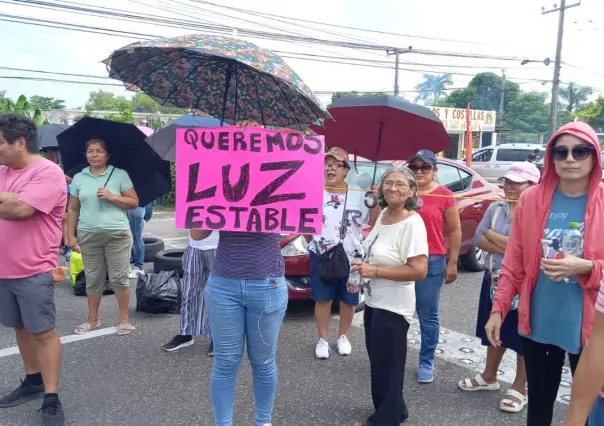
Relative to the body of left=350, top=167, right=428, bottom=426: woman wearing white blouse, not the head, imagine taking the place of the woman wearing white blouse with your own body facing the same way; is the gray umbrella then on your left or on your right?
on your right

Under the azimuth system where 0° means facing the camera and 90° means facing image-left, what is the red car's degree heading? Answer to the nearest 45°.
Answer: approximately 45°

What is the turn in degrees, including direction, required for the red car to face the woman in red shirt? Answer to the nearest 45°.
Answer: approximately 45° to its left

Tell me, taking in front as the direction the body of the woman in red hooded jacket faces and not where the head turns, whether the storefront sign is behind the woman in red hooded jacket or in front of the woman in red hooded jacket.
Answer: behind

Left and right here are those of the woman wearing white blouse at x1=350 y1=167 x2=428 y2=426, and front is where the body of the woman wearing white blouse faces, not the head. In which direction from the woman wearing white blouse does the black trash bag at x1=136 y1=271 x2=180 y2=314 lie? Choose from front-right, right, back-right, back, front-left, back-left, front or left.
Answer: right

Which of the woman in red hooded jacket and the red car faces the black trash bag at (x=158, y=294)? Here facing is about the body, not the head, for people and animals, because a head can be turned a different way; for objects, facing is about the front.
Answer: the red car

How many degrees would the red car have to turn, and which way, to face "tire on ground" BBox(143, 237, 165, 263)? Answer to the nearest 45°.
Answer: approximately 45° to its right

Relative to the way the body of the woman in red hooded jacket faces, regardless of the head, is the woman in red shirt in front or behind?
behind

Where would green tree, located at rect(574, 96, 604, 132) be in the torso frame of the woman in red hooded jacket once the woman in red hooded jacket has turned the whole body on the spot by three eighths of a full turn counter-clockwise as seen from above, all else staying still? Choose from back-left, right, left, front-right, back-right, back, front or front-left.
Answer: front-left

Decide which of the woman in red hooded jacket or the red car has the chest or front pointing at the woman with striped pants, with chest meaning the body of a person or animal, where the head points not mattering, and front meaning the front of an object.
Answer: the red car
